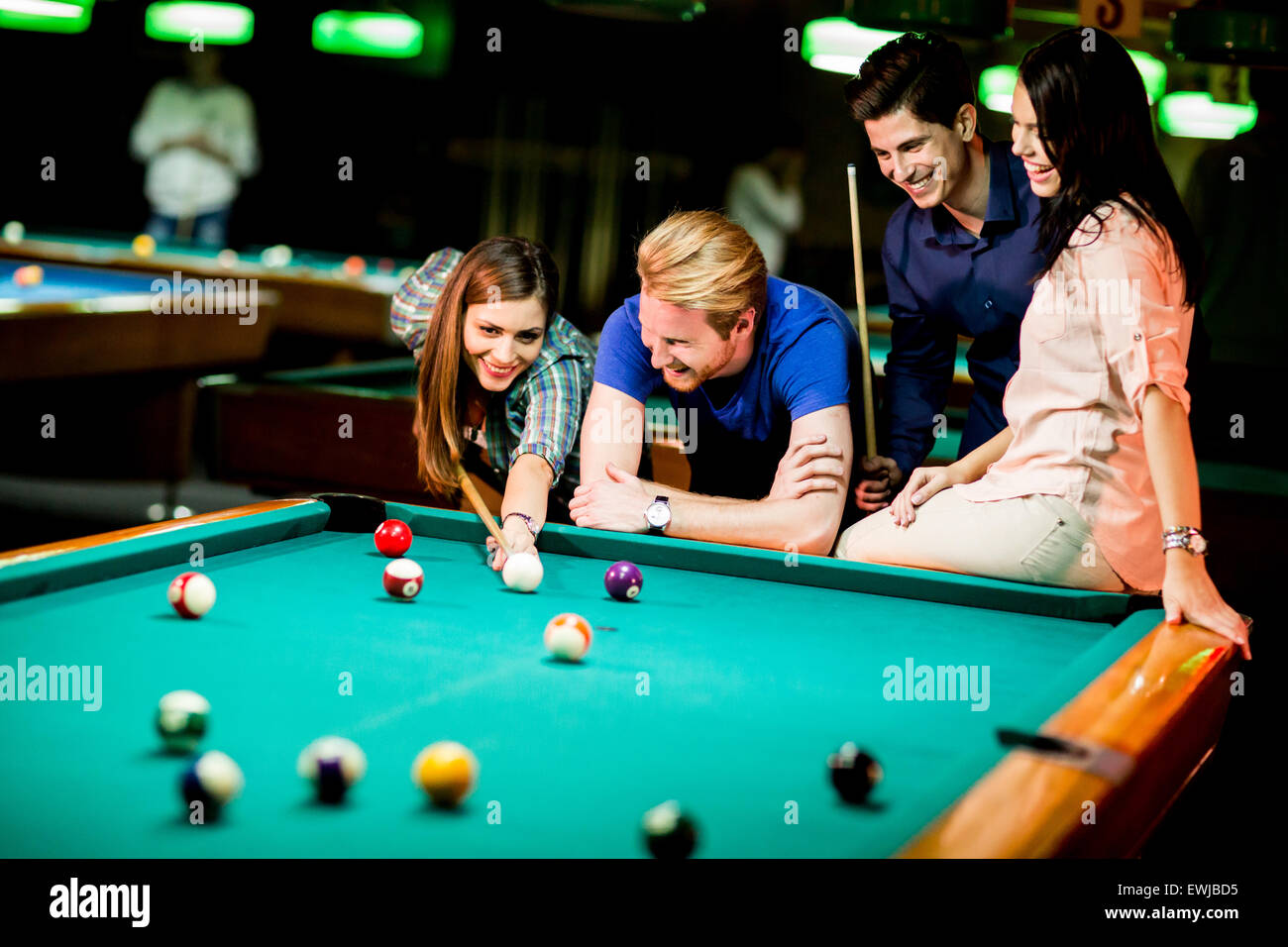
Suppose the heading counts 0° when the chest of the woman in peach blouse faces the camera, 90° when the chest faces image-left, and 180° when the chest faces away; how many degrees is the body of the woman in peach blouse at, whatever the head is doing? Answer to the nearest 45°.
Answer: approximately 90°

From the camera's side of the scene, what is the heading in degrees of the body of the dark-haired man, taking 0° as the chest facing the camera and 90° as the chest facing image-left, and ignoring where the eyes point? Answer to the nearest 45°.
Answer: approximately 45°

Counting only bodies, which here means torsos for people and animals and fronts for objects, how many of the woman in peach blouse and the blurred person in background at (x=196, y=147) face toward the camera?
1

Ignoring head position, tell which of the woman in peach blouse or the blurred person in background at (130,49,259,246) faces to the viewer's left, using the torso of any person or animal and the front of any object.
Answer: the woman in peach blouse

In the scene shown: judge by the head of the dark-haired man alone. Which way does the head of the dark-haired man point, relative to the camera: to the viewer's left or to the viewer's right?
to the viewer's left

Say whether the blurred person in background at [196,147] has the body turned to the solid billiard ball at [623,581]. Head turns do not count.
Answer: yes

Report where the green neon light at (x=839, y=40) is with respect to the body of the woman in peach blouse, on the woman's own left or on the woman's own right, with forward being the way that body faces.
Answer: on the woman's own right

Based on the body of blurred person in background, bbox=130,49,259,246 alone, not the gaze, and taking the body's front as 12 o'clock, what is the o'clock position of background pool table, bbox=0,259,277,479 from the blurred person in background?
The background pool table is roughly at 12 o'clock from the blurred person in background.

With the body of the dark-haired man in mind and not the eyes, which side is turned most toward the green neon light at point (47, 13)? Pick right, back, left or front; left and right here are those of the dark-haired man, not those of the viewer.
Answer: right
